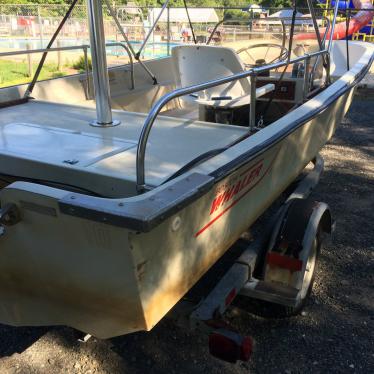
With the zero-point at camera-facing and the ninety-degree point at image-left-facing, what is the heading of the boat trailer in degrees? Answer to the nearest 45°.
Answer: approximately 225°

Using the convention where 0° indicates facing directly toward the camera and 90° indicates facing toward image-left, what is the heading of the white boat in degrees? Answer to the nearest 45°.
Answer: approximately 225°
